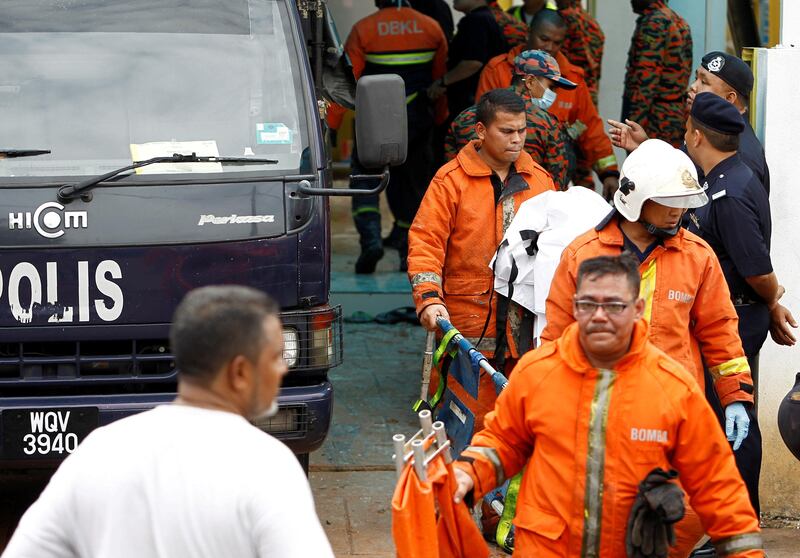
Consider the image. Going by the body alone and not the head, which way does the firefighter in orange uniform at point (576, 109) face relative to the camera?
toward the camera

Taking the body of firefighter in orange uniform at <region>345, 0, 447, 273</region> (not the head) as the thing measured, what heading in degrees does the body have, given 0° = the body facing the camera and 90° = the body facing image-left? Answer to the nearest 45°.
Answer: approximately 180°

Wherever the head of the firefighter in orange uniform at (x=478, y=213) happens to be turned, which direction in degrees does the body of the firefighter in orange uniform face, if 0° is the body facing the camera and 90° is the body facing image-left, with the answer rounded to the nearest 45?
approximately 315°

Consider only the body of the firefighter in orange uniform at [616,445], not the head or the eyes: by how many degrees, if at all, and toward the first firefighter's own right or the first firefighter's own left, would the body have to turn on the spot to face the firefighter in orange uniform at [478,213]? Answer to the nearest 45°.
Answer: approximately 180°

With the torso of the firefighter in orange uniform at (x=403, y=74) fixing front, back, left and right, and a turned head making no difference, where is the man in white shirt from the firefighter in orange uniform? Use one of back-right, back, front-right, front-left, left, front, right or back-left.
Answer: back

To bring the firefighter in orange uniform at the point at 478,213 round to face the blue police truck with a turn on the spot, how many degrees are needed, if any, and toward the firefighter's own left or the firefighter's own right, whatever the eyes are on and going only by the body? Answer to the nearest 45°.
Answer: approximately 90° to the firefighter's own right

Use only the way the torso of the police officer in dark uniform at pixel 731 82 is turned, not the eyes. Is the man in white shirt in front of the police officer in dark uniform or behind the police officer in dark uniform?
in front

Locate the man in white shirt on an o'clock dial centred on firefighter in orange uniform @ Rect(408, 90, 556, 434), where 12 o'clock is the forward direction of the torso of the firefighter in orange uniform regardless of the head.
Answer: The man in white shirt is roughly at 2 o'clock from the firefighter in orange uniform.

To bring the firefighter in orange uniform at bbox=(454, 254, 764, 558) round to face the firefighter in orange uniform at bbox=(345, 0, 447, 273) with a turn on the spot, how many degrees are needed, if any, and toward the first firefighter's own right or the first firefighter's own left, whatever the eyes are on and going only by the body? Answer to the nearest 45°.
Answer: approximately 180°

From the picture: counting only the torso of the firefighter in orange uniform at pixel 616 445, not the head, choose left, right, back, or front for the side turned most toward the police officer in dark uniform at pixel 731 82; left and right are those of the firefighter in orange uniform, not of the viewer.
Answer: back

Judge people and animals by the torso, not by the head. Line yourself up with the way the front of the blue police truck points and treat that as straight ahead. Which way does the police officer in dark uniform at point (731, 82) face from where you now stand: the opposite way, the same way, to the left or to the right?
to the right

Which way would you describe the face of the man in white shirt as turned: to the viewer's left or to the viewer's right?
to the viewer's right

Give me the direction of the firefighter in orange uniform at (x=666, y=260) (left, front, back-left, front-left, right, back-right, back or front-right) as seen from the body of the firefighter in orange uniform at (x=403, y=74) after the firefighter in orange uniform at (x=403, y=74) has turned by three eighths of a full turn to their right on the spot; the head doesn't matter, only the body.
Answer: front-right

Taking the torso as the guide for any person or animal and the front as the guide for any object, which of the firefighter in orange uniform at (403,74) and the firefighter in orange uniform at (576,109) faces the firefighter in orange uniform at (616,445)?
the firefighter in orange uniform at (576,109)

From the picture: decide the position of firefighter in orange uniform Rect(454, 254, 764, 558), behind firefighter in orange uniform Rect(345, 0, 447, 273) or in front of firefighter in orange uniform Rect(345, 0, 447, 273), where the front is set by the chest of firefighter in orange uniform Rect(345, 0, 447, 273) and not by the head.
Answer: behind
